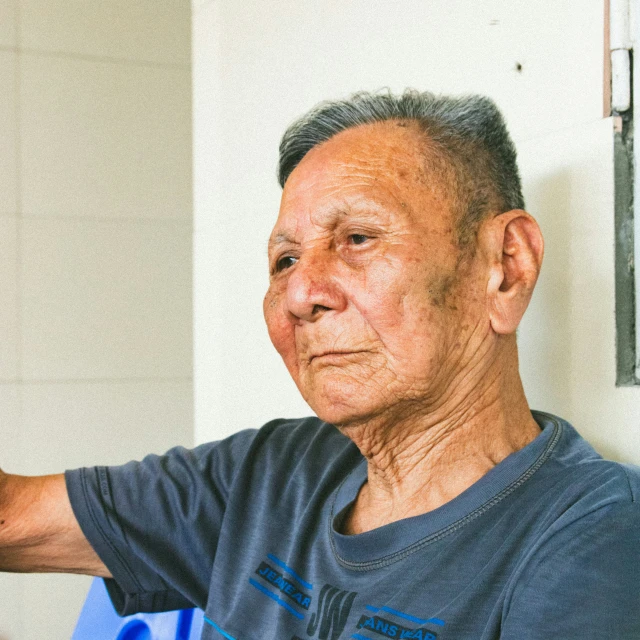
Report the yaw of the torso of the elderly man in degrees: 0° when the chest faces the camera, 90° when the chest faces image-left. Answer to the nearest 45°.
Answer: approximately 45°
